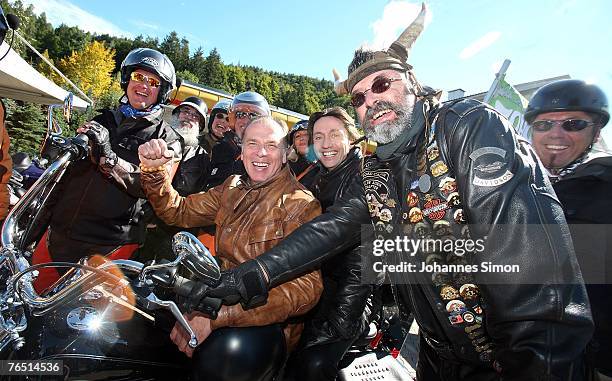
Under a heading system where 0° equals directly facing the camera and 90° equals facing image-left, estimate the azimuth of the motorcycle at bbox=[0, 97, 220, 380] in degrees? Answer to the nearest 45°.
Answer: approximately 45°

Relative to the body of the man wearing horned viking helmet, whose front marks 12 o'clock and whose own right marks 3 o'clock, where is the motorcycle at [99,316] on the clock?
The motorcycle is roughly at 1 o'clock from the man wearing horned viking helmet.

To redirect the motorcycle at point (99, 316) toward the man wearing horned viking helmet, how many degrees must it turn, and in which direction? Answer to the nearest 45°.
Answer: approximately 135° to its left

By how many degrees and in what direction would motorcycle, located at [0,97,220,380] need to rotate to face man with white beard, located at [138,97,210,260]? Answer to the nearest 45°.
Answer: approximately 135° to its right

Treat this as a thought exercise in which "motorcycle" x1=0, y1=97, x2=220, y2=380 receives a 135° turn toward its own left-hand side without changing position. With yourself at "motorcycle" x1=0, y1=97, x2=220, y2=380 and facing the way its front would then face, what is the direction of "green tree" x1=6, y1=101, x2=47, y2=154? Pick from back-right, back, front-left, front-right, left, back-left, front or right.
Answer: left

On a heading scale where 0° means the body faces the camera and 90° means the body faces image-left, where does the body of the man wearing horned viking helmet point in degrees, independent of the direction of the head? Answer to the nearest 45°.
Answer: approximately 45°

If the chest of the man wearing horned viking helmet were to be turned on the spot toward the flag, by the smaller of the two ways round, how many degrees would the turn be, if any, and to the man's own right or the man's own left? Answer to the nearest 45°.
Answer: approximately 135° to the man's own right

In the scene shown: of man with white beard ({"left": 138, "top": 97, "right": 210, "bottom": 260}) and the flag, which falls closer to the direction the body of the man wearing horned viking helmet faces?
the man with white beard
